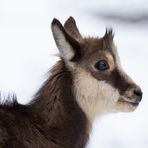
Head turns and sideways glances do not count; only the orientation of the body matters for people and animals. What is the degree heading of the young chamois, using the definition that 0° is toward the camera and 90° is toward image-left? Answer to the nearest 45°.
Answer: approximately 270°
